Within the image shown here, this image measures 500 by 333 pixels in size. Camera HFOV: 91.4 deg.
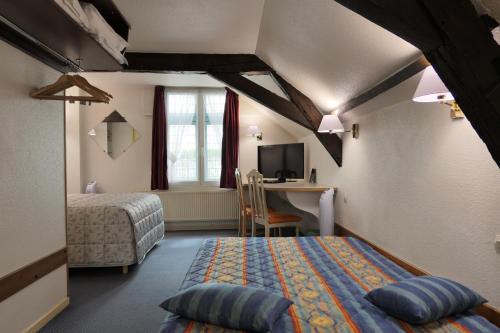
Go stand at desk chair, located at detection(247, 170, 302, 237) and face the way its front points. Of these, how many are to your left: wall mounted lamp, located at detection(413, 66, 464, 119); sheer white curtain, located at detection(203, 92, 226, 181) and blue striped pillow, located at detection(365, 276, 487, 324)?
1

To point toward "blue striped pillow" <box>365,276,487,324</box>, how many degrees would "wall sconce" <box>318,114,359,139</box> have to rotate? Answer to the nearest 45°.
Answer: approximately 90° to its left

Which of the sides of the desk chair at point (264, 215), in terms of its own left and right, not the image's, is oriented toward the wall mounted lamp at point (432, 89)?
right

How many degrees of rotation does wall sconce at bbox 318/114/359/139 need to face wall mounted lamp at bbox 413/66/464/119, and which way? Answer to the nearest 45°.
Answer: approximately 90° to its left

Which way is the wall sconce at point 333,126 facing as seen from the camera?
to the viewer's left

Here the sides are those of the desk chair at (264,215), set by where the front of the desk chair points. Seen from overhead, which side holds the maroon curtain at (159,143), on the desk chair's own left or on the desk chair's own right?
on the desk chair's own left

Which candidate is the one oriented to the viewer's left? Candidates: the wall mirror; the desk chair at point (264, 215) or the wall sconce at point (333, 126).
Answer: the wall sconce

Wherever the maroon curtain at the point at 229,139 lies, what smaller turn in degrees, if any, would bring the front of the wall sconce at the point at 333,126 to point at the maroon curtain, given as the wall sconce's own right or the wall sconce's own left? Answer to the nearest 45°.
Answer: approximately 45° to the wall sconce's own right

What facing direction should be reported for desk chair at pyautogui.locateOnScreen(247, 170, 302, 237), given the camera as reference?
facing away from the viewer and to the right of the viewer

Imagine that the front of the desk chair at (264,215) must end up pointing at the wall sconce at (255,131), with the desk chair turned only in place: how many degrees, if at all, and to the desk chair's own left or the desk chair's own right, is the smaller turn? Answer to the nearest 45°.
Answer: approximately 45° to the desk chair's own left

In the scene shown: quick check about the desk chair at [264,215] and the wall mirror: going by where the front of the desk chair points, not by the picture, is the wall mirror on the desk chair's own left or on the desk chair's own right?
on the desk chair's own left
